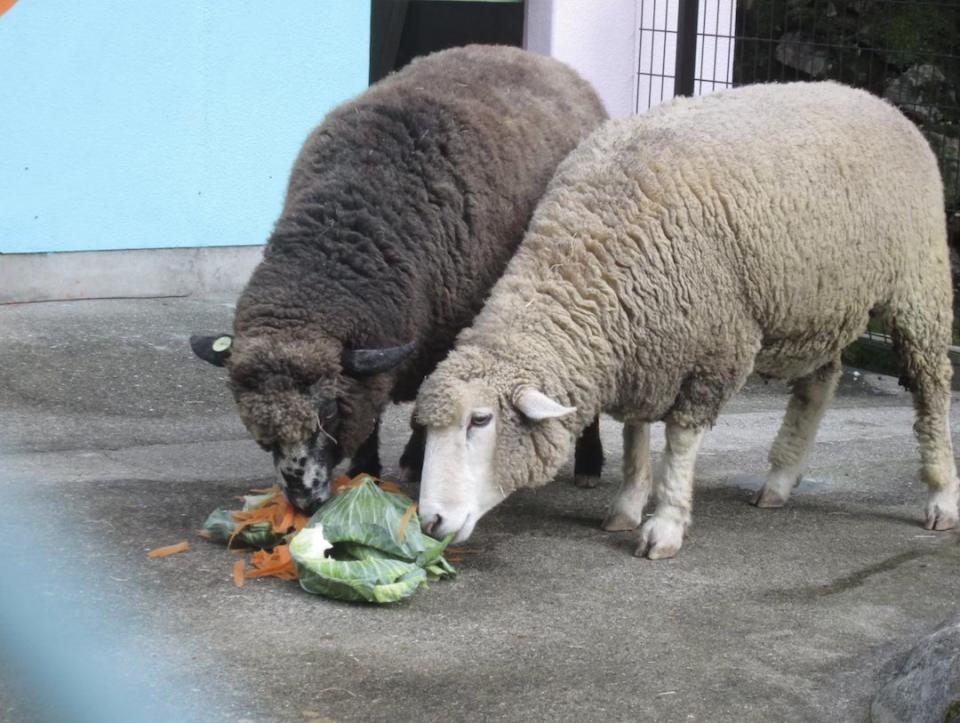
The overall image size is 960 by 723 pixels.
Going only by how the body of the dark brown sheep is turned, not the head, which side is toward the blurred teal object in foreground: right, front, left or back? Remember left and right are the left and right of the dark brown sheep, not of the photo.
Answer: front

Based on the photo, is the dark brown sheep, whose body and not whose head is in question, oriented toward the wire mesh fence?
no

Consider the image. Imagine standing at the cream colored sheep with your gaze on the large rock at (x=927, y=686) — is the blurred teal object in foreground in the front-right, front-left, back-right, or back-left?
front-right

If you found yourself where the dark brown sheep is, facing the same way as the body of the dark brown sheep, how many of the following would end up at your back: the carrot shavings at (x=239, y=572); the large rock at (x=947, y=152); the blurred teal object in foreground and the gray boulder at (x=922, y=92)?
2

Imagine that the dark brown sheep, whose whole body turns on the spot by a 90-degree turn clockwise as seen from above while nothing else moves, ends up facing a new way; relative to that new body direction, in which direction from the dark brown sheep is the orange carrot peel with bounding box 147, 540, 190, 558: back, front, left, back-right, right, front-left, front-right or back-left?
left

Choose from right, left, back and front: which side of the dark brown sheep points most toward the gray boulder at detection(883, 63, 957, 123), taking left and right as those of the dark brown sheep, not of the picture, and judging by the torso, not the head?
back

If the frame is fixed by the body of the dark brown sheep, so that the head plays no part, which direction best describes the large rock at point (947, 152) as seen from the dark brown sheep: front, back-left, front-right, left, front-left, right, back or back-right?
back

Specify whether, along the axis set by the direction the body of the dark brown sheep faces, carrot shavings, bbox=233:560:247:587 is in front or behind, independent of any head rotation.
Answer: in front

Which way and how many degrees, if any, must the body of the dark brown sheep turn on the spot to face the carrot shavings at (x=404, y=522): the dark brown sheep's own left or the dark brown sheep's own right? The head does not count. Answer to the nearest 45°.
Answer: approximately 45° to the dark brown sheep's own left

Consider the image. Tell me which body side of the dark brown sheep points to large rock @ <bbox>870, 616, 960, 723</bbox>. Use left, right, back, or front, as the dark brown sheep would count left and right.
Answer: left

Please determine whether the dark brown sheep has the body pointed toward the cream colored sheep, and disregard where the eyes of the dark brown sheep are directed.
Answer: no

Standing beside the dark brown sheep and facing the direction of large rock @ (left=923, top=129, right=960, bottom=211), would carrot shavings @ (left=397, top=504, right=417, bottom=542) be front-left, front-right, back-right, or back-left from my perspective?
back-right

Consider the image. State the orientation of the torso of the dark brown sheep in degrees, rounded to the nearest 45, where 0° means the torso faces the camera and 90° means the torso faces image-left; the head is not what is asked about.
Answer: approximately 45°

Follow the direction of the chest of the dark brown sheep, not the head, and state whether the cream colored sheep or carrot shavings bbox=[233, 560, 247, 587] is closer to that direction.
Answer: the carrot shavings
